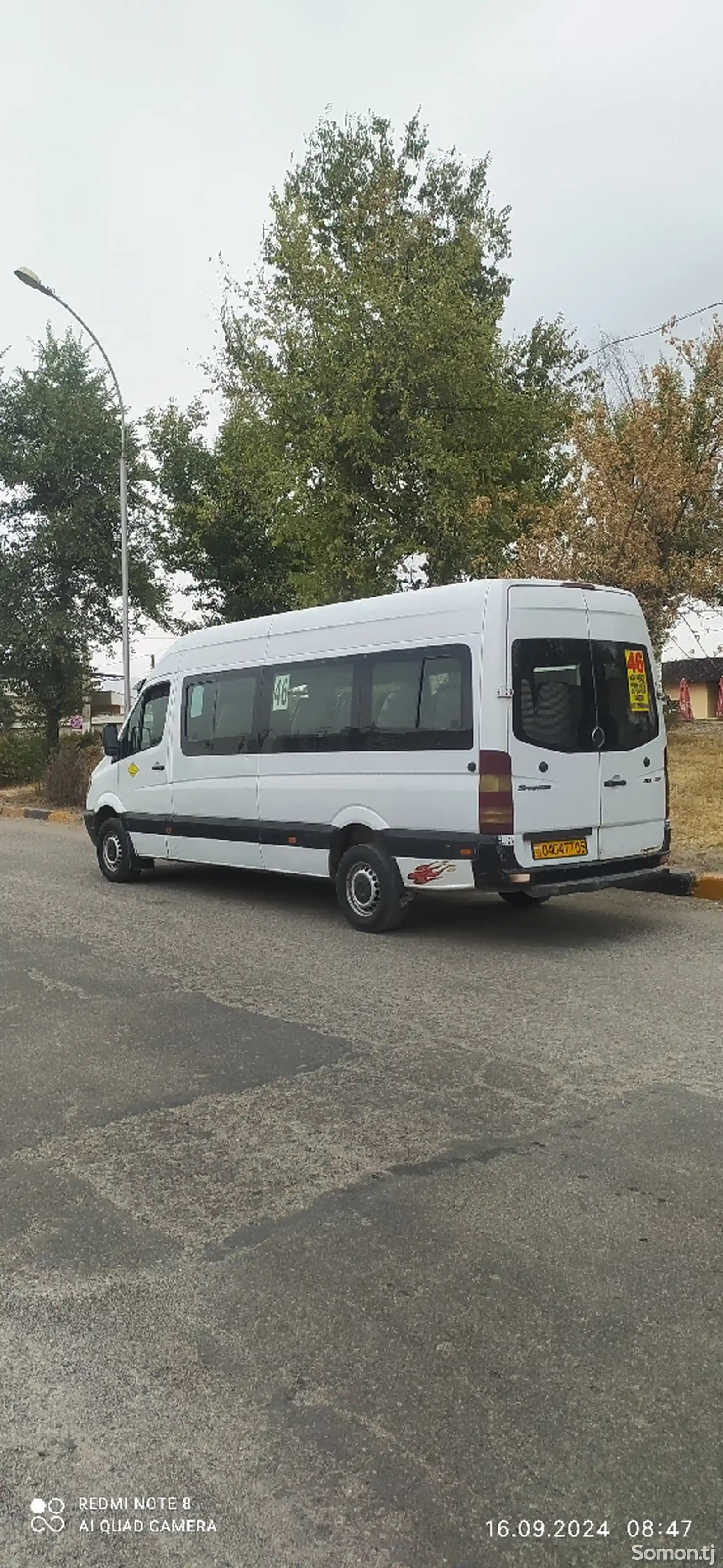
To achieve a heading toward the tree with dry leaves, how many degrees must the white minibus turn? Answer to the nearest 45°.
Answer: approximately 45° to its right

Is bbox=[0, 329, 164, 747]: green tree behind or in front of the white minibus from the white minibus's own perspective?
in front

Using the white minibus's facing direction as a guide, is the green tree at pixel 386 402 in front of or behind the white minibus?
in front

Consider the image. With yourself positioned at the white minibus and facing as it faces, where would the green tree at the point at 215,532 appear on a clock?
The green tree is roughly at 1 o'clock from the white minibus.

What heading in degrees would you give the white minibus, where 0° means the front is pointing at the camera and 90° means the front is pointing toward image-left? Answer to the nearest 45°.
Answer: approximately 135°

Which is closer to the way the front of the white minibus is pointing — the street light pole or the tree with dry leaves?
the street light pole
